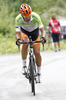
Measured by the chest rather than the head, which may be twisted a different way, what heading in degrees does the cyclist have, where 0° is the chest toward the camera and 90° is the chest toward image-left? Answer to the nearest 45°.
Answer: approximately 0°
